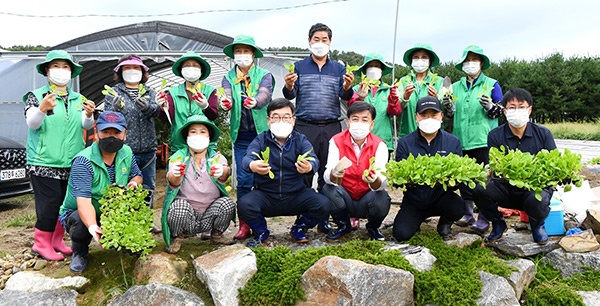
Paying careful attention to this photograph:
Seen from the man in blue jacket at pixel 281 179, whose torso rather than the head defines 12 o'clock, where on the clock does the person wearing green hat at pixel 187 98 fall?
The person wearing green hat is roughly at 4 o'clock from the man in blue jacket.

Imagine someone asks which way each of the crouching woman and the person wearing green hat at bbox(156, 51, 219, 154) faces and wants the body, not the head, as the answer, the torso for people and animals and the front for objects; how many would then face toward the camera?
2

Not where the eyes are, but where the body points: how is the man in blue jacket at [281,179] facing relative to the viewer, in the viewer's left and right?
facing the viewer

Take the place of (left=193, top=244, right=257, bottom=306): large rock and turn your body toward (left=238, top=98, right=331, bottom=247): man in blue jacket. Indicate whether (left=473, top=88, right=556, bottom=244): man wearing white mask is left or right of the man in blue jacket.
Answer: right

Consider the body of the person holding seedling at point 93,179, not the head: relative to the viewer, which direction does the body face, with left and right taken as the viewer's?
facing the viewer and to the right of the viewer

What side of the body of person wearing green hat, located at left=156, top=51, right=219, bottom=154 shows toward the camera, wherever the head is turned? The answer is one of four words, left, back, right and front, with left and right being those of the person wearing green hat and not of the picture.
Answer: front

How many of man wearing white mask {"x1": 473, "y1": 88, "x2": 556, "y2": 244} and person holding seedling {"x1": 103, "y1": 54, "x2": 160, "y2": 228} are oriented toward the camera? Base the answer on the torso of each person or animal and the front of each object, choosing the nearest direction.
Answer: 2

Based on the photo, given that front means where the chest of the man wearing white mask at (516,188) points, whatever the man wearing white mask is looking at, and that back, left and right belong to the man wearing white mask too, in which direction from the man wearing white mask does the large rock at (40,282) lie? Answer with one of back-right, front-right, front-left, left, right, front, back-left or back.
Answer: front-right

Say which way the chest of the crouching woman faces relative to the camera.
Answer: toward the camera

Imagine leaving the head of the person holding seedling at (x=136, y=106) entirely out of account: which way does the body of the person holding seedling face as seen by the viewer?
toward the camera
